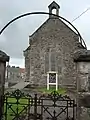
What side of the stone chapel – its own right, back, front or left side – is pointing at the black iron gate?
front

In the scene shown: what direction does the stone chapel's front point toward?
toward the camera
